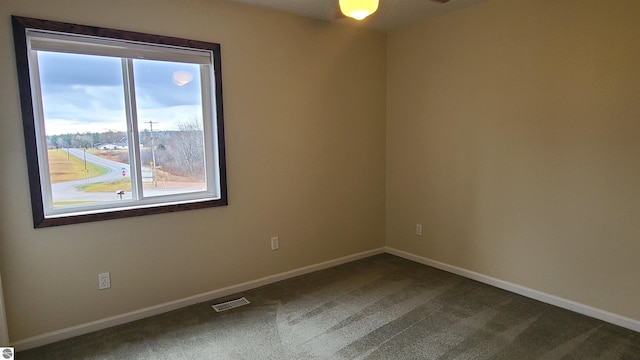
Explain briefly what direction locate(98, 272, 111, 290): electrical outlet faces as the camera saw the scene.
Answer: facing the viewer

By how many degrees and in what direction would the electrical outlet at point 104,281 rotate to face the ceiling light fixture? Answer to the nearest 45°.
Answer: approximately 45° to its left
